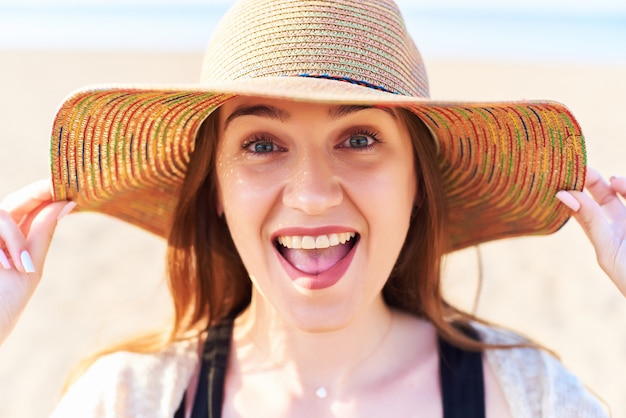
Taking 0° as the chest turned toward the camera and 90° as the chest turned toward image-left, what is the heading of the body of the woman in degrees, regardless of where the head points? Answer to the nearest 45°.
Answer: approximately 0°
